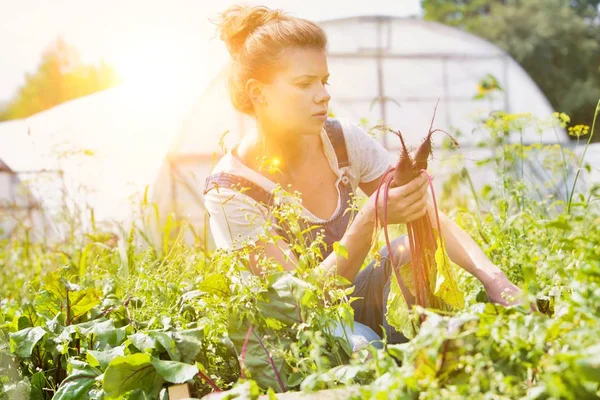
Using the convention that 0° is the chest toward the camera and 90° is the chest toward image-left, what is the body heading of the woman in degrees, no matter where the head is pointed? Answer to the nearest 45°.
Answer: approximately 315°

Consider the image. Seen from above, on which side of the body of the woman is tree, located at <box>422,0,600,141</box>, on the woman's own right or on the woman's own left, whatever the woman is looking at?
on the woman's own left

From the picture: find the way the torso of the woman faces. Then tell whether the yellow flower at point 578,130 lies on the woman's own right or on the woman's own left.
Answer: on the woman's own left

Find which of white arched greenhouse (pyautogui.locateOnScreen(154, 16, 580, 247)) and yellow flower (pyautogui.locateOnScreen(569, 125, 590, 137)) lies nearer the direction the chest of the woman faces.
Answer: the yellow flower

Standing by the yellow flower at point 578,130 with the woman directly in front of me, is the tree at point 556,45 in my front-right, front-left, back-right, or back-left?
back-right

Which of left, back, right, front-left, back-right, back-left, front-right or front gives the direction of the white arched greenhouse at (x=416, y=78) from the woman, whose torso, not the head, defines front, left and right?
back-left
